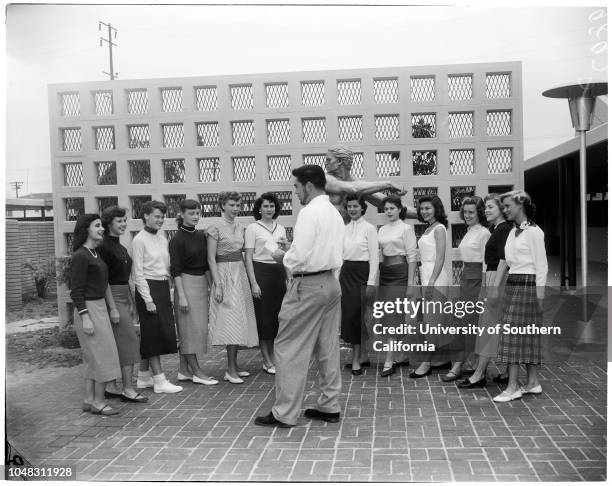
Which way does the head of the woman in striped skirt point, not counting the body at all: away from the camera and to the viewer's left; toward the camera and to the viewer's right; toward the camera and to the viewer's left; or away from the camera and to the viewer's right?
toward the camera and to the viewer's right

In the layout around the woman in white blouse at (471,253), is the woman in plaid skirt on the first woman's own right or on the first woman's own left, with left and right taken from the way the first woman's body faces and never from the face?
on the first woman's own left

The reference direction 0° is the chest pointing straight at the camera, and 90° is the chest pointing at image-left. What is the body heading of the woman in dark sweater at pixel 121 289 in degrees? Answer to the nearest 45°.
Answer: approximately 315°

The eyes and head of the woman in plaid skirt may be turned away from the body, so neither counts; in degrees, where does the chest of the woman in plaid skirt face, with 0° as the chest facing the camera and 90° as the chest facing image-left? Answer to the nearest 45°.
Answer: approximately 45°

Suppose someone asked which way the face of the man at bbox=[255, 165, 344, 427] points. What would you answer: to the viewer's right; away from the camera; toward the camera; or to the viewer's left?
to the viewer's left

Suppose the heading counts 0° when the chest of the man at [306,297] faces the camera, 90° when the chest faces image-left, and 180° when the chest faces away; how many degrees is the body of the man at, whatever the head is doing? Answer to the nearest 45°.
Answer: approximately 135°
